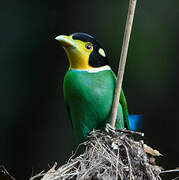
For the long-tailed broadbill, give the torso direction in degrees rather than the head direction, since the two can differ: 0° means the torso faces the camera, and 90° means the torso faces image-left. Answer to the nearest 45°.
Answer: approximately 45°
